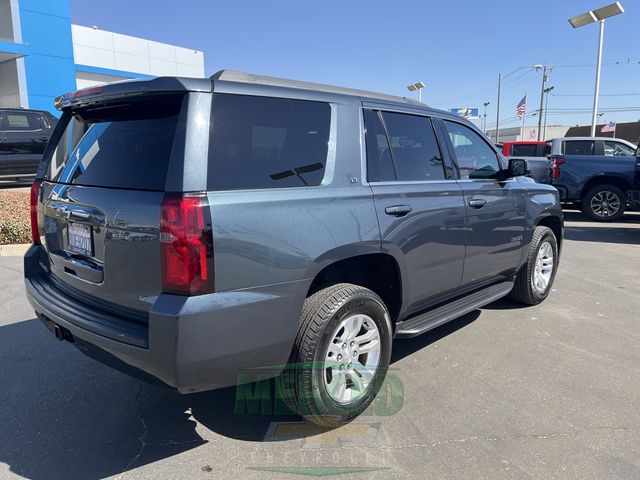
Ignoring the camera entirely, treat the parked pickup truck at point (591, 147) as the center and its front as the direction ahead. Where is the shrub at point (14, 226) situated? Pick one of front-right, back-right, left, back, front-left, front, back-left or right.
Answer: back-right

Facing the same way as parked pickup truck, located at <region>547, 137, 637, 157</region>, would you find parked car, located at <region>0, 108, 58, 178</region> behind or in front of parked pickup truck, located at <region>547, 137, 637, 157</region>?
behind

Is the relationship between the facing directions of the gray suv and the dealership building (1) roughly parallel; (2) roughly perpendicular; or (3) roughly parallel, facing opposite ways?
roughly perpendicular

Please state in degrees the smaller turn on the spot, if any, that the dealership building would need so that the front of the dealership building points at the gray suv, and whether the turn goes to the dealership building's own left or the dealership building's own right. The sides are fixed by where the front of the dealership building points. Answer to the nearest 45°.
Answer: approximately 45° to the dealership building's own right

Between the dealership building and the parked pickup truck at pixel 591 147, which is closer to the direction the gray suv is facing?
the parked pickup truck

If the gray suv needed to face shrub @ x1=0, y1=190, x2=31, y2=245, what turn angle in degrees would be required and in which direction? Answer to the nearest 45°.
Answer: approximately 90° to its left

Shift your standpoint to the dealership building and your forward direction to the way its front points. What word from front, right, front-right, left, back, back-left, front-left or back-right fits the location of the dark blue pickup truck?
front

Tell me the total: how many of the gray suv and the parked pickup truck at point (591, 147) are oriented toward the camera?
0

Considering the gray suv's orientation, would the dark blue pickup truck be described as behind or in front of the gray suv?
in front

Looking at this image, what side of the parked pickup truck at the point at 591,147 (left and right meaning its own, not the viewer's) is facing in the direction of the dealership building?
back

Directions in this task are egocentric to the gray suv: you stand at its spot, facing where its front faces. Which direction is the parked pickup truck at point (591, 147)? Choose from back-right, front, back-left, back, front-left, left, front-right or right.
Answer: front

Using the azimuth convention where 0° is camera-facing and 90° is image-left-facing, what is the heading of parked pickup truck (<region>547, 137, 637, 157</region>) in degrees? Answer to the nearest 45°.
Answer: approximately 270°

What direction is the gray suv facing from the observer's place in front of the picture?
facing away from the viewer and to the right of the viewer

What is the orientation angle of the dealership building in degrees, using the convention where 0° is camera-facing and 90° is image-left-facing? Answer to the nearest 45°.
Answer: approximately 315°

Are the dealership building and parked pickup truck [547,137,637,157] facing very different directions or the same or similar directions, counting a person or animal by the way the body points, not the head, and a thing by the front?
same or similar directions

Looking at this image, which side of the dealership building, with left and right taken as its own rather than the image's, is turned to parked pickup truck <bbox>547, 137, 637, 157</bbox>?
front
